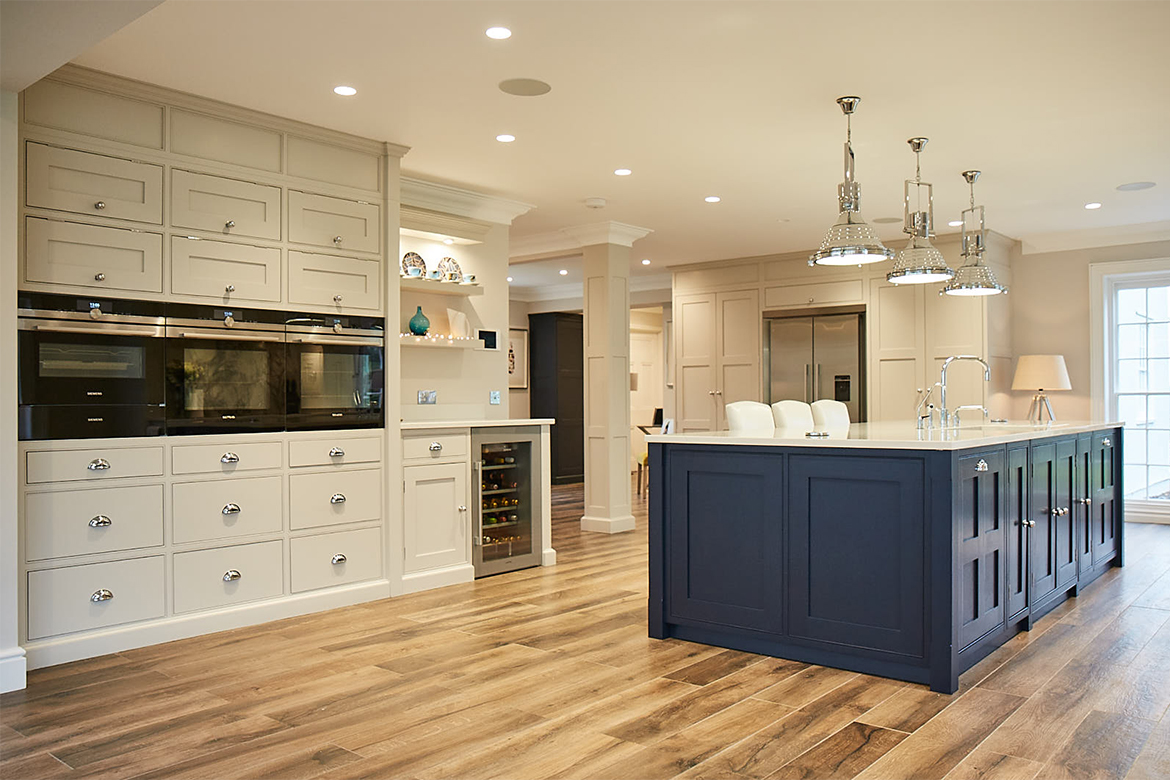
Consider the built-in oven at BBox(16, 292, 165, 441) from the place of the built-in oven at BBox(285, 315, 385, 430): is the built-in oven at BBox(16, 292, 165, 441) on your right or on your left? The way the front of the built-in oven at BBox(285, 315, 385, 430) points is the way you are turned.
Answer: on your right

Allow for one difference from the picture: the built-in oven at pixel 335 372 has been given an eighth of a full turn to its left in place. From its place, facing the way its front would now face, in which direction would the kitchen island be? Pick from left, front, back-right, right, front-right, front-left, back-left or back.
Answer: front-right

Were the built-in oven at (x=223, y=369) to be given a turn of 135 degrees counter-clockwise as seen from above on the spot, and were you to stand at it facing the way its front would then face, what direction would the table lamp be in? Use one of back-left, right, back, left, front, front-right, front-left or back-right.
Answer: right

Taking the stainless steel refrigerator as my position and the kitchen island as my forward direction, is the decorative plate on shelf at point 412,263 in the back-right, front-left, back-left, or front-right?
front-right

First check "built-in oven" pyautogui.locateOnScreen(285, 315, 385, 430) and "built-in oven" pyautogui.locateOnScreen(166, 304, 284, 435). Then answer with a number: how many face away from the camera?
0

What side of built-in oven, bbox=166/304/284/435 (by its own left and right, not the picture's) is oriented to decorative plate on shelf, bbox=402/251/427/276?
left

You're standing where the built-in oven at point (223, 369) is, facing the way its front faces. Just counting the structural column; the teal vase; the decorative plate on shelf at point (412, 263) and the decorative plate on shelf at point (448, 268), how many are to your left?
4

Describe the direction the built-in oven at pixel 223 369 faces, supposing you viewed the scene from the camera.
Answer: facing the viewer and to the right of the viewer
